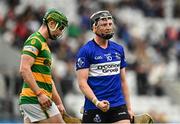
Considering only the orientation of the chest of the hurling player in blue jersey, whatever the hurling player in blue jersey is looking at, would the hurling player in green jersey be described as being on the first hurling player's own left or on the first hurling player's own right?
on the first hurling player's own right

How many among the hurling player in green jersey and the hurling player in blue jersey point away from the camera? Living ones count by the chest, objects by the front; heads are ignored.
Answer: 0

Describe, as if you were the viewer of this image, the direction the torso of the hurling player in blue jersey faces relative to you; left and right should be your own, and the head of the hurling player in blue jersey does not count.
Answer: facing the viewer and to the right of the viewer

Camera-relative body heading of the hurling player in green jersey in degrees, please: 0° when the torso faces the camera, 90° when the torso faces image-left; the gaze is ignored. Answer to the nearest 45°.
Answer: approximately 270°

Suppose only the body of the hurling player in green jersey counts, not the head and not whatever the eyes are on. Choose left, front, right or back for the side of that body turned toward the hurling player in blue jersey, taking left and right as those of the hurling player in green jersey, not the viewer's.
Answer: front
